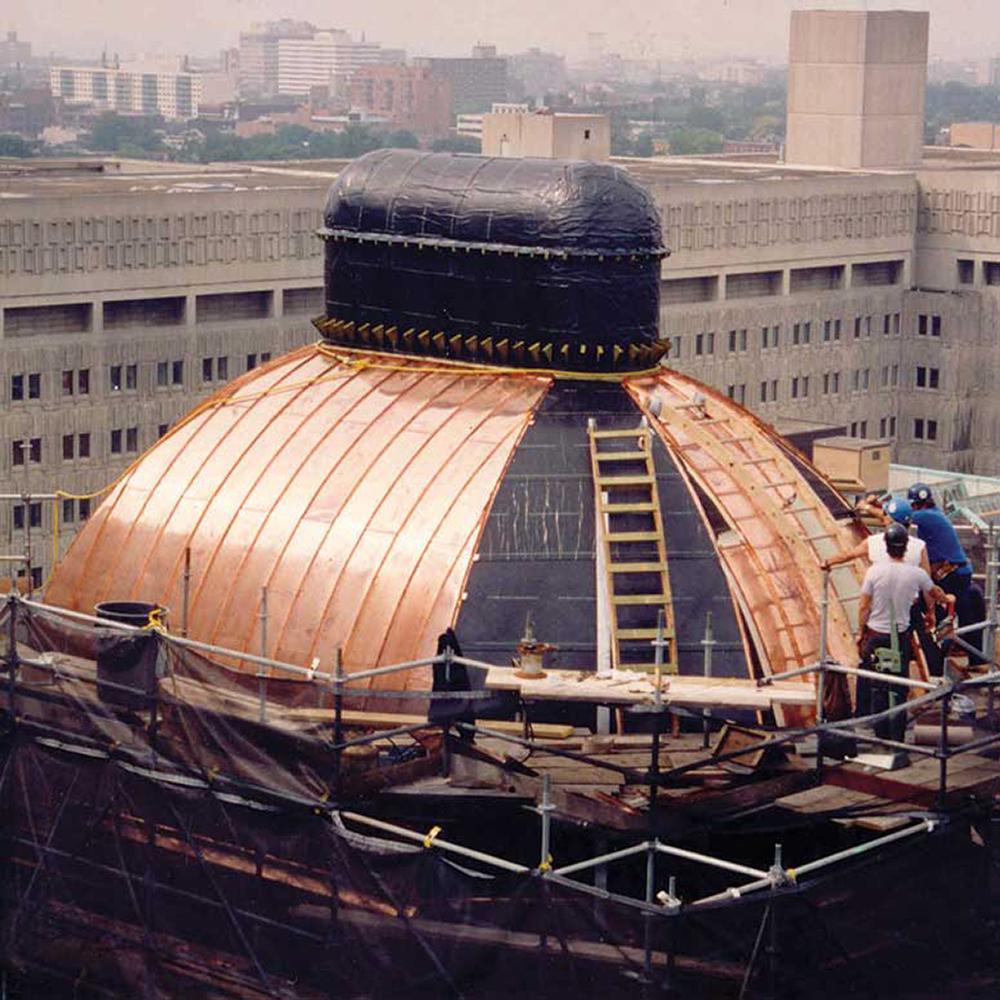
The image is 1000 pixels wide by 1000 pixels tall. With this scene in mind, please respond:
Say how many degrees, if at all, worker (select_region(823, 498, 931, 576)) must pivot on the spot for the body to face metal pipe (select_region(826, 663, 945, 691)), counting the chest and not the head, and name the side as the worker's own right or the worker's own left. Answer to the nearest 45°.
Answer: approximately 135° to the worker's own left

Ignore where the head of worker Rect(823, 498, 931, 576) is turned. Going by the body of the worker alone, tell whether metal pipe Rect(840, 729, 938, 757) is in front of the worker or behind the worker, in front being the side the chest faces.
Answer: behind

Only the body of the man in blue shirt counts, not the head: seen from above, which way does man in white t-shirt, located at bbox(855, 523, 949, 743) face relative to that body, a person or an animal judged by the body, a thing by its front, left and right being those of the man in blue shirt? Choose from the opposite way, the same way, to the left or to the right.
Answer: to the right

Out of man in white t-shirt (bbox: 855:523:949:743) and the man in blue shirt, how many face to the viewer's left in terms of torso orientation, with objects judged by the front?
1

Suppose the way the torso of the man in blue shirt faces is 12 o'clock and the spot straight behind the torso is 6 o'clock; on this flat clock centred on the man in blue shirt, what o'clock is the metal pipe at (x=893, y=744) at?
The metal pipe is roughly at 9 o'clock from the man in blue shirt.

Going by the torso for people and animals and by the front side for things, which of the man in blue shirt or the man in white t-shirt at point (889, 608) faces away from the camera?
the man in white t-shirt

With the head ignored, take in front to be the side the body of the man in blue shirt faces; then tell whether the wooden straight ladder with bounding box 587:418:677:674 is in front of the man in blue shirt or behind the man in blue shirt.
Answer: in front

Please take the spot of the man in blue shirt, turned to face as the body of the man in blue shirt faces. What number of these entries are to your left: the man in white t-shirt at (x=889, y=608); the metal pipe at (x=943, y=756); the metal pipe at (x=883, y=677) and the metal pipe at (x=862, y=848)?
4

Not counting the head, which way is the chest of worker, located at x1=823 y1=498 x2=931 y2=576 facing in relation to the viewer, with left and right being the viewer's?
facing away from the viewer and to the left of the viewer

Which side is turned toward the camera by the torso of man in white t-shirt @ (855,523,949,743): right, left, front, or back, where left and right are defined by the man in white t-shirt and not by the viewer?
back

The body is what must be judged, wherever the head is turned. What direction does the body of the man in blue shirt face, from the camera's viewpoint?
to the viewer's left
